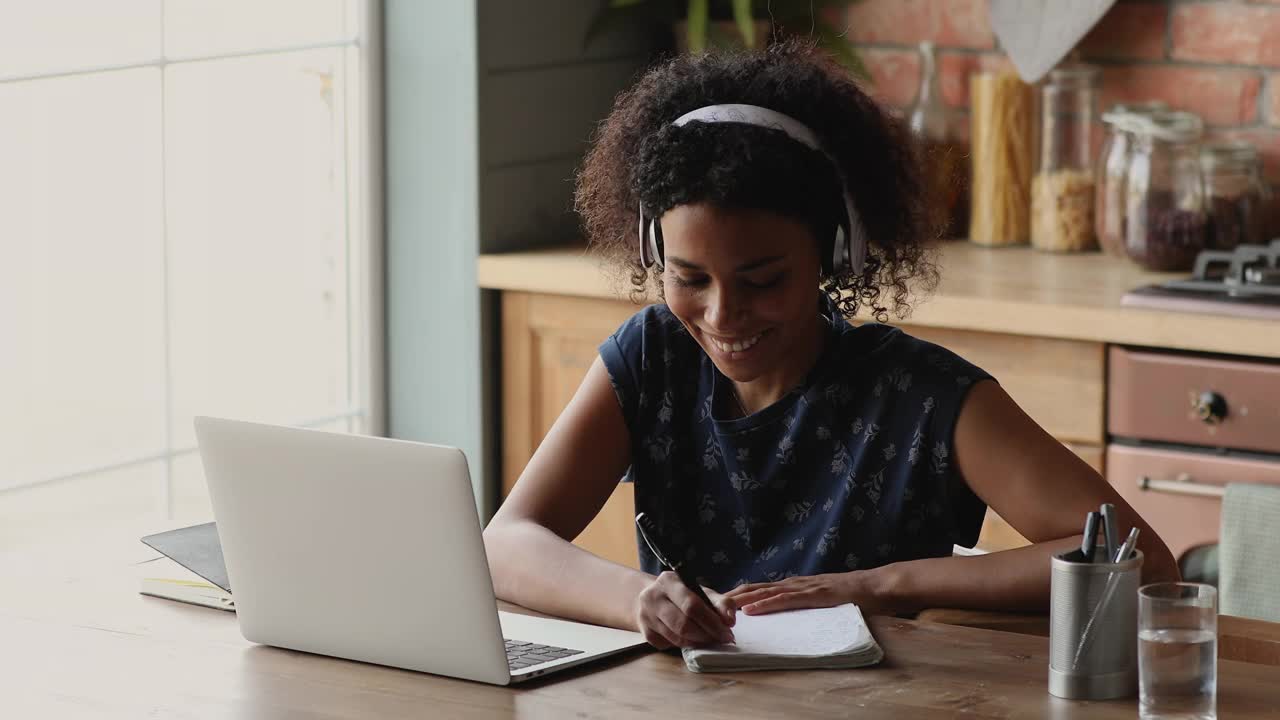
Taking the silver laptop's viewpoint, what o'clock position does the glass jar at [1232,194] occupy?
The glass jar is roughly at 12 o'clock from the silver laptop.

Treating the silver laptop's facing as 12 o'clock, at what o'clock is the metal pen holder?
The metal pen holder is roughly at 2 o'clock from the silver laptop.

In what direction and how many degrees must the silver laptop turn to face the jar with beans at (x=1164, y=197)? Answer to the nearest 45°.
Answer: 0° — it already faces it

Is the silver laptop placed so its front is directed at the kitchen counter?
yes

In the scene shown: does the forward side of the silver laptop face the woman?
yes

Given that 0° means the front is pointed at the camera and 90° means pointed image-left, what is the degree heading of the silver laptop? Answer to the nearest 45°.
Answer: approximately 225°

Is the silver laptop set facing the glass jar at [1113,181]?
yes

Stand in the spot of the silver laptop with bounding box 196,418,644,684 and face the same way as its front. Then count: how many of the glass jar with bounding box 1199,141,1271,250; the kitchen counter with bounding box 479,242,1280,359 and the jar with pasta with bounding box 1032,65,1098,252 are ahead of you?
3

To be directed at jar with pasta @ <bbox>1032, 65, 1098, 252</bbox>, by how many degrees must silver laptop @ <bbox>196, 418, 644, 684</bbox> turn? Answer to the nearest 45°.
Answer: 0° — it already faces it

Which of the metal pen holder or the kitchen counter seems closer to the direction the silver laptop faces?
the kitchen counter

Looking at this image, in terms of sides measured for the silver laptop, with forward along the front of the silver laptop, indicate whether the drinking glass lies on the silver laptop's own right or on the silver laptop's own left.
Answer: on the silver laptop's own right

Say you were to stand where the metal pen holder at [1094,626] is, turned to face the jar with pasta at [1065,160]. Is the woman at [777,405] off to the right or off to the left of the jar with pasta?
left
